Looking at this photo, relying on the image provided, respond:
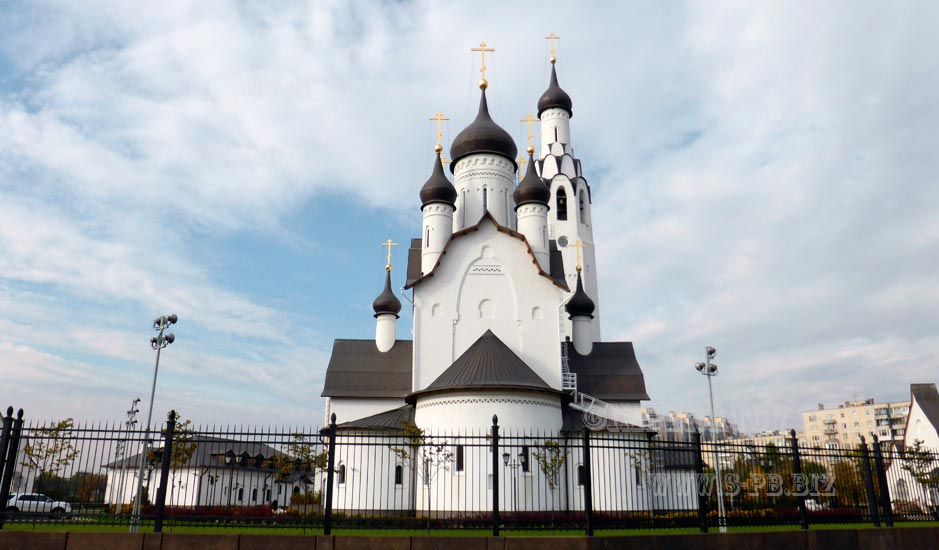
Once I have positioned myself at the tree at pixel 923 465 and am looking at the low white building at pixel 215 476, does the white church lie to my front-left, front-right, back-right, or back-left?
front-right

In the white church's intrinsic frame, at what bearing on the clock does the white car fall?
The white car is roughly at 7 o'clock from the white church.

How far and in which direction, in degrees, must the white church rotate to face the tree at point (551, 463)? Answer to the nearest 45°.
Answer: approximately 180°

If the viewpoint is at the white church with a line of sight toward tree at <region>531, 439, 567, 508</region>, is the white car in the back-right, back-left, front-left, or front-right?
front-right

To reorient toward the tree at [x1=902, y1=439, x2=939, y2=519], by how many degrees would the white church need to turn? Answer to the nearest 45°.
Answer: approximately 135° to its right

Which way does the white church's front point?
away from the camera

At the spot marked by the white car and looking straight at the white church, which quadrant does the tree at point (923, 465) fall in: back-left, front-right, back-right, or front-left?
front-right
